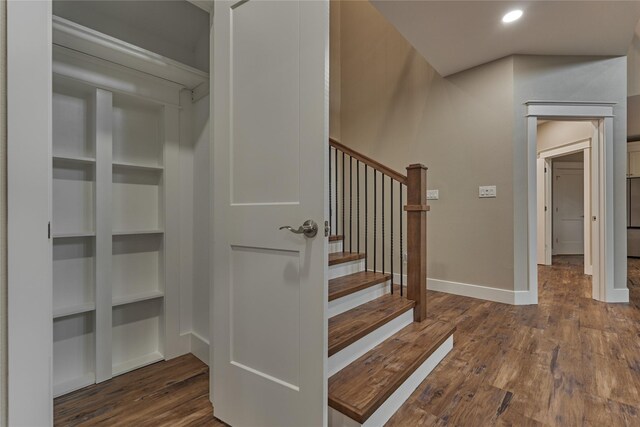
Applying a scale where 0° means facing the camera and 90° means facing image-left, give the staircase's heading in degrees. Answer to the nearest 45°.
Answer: approximately 315°

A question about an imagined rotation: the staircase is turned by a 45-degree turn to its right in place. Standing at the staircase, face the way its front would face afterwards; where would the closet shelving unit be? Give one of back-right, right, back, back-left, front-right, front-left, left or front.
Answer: right

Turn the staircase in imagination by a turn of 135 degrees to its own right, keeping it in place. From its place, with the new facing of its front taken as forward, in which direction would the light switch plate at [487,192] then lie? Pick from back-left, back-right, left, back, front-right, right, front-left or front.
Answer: back-right

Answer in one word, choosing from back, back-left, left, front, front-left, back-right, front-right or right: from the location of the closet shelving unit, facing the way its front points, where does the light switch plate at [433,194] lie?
front-left

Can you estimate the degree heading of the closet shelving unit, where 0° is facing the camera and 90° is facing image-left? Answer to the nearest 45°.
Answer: approximately 315°
